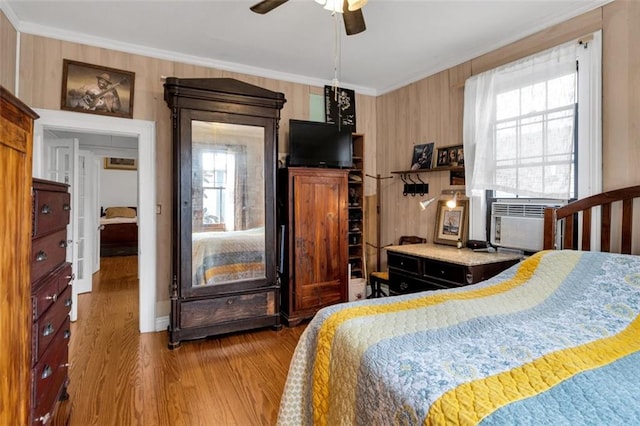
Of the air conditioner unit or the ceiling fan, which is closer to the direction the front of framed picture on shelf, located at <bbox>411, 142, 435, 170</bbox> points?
the ceiling fan

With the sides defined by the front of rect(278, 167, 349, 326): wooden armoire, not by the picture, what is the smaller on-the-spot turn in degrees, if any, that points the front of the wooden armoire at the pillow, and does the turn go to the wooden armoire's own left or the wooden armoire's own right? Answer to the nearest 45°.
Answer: approximately 180°

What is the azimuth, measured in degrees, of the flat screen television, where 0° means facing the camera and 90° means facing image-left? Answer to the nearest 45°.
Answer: approximately 315°

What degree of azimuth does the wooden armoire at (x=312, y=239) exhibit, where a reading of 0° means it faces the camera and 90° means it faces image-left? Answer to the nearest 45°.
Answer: approximately 315°

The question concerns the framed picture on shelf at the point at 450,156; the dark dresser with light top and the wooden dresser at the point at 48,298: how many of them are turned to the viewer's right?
1

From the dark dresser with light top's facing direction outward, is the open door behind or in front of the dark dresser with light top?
in front

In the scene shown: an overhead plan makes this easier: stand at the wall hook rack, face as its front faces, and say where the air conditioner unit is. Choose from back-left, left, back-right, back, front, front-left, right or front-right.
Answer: left

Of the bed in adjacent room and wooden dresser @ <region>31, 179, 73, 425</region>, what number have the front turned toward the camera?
1

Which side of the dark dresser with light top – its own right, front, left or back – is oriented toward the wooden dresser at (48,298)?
front

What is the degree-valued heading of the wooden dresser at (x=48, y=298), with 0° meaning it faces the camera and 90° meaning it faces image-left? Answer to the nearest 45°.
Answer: approximately 270°
